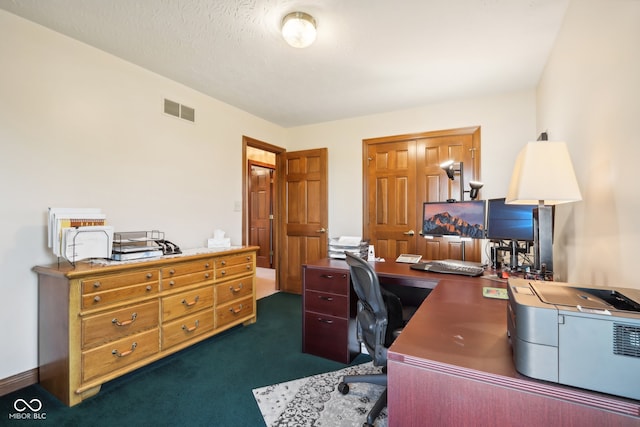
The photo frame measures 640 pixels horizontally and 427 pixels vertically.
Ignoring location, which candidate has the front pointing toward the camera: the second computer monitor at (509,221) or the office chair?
the second computer monitor

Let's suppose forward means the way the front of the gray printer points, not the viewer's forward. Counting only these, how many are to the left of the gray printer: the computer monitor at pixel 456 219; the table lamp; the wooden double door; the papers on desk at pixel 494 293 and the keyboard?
0

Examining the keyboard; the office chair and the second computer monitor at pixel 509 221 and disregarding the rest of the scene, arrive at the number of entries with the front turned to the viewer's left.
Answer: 0

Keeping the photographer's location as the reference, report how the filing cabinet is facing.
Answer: facing the viewer and to the left of the viewer

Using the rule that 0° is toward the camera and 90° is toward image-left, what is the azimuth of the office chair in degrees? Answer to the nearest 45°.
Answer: approximately 225°

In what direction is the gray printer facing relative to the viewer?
to the viewer's left

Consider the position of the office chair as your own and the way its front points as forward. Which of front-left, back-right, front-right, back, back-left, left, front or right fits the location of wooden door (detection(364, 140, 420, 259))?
front-left

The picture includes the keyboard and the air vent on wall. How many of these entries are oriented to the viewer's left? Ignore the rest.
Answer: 0

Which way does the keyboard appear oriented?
toward the camera

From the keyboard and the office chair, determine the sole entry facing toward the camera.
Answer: the keyboard

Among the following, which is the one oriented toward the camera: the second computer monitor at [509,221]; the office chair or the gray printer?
the second computer monitor

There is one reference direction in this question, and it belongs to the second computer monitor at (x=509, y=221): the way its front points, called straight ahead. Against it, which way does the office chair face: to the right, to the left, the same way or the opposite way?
the opposite way

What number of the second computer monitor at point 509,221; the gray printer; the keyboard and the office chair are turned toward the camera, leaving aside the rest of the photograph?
2

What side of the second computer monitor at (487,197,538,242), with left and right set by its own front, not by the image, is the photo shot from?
front

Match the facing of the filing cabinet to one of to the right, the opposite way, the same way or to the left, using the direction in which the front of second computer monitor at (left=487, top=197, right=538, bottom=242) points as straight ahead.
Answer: the same way

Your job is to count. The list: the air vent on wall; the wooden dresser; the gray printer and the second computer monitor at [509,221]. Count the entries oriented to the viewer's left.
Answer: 1

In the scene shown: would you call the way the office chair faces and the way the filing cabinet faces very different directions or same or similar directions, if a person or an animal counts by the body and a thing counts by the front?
very different directions

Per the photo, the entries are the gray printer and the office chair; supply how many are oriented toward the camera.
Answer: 0
